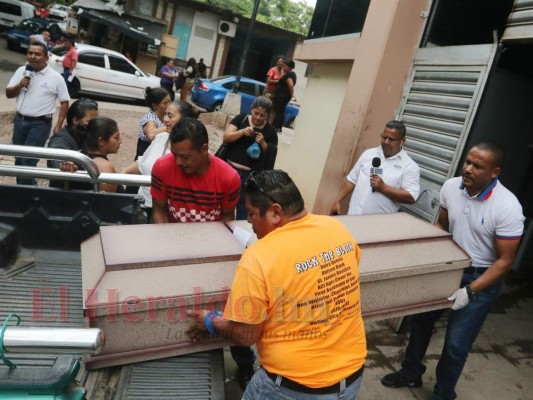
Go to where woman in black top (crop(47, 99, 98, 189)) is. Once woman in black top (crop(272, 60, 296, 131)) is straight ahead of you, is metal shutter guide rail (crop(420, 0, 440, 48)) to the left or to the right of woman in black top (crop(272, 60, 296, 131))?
right

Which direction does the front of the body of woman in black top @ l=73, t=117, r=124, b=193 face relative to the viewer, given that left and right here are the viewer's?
facing to the right of the viewer

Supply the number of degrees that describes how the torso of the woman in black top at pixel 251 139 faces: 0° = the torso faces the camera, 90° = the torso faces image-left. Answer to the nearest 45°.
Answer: approximately 0°

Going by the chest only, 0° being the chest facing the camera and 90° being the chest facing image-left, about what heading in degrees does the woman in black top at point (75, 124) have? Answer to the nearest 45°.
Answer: approximately 270°

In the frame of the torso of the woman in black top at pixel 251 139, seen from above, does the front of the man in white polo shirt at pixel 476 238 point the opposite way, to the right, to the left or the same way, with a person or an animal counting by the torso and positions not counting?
to the right

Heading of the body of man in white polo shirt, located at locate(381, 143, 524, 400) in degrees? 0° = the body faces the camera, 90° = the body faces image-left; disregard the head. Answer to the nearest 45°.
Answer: approximately 45°

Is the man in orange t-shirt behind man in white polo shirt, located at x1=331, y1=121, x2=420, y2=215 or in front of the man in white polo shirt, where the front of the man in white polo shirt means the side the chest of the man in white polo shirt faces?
in front

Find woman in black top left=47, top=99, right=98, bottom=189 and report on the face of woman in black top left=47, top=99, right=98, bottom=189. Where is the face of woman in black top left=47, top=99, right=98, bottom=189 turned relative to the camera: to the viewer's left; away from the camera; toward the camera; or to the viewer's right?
to the viewer's right
